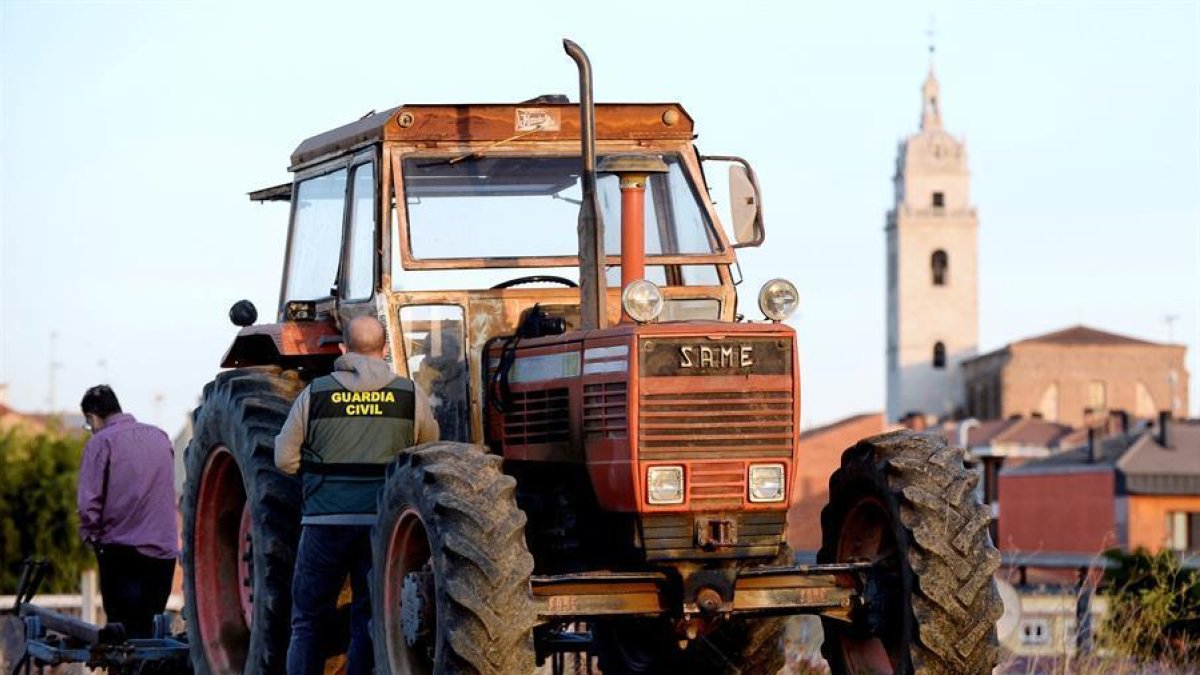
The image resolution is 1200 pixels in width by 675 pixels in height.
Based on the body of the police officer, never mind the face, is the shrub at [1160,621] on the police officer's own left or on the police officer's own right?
on the police officer's own right

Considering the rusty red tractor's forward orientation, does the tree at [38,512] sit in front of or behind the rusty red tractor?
behind

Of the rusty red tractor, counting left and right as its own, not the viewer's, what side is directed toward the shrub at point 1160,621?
left

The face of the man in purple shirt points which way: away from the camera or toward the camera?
away from the camera

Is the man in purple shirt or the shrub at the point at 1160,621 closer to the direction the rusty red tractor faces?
the shrub

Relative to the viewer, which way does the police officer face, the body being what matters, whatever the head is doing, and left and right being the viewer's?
facing away from the viewer

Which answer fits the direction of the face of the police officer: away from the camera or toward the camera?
away from the camera
